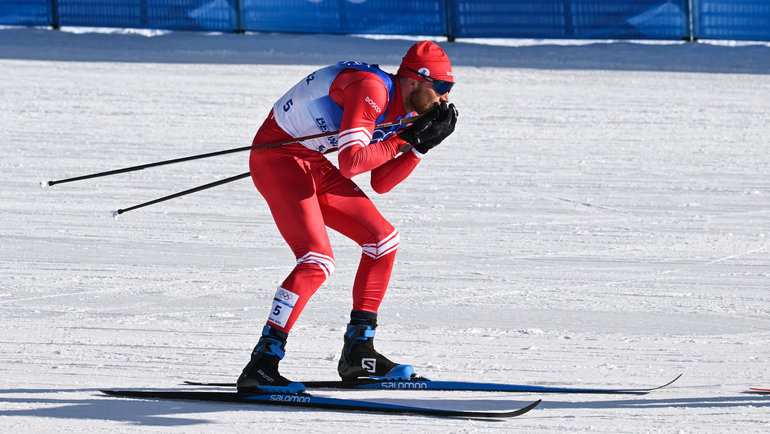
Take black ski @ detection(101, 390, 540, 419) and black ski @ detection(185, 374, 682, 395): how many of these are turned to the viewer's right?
2

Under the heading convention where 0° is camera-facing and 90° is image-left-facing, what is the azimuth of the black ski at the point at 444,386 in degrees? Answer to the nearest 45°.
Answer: approximately 270°

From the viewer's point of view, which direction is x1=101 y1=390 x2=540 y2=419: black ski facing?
to the viewer's right

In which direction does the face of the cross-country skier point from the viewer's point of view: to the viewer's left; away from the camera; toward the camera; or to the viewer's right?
to the viewer's right

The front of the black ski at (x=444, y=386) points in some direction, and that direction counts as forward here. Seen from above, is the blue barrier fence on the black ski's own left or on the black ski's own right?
on the black ski's own left

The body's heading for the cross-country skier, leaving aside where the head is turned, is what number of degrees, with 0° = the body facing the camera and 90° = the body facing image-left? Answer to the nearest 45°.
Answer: approximately 270°

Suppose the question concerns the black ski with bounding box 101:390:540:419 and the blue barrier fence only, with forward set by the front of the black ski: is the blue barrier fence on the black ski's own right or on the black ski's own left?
on the black ski's own left

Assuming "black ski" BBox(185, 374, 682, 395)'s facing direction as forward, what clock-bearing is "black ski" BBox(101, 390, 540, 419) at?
"black ski" BBox(101, 390, 540, 419) is roughly at 5 o'clock from "black ski" BBox(185, 374, 682, 395).
